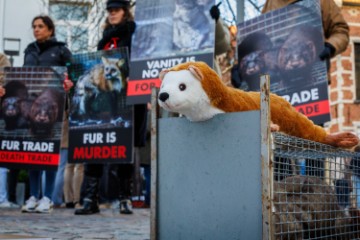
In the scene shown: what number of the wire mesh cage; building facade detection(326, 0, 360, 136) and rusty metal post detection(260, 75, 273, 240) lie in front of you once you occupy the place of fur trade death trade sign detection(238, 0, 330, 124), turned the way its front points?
2

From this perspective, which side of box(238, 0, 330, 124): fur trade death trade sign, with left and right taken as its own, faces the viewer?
front

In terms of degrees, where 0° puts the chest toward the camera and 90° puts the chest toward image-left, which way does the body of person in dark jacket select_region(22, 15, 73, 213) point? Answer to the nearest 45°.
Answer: approximately 45°

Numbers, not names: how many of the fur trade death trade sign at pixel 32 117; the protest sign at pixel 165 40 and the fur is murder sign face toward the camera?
3

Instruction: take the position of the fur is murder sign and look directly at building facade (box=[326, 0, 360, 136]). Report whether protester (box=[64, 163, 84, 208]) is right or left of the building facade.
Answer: left

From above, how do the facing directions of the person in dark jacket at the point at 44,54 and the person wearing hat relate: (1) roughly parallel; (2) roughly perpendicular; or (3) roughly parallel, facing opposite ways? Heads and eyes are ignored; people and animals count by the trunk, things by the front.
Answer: roughly parallel

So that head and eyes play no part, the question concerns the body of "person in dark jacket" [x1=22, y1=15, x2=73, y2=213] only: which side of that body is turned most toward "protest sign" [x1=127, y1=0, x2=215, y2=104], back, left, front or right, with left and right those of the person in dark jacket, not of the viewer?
left

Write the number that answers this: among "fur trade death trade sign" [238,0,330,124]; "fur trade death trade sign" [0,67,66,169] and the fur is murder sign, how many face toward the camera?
3

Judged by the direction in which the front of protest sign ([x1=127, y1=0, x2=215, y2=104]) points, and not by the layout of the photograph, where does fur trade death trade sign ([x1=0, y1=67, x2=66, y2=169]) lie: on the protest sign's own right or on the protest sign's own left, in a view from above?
on the protest sign's own right

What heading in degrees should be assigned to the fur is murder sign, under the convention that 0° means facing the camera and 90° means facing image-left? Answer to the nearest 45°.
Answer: approximately 0°

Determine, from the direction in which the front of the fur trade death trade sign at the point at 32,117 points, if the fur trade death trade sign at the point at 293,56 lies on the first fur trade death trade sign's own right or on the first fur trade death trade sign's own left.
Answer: on the first fur trade death trade sign's own left

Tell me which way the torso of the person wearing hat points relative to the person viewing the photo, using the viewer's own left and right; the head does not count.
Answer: facing the viewer and to the left of the viewer
